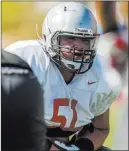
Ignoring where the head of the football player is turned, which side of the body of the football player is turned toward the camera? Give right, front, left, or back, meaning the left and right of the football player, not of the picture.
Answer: front

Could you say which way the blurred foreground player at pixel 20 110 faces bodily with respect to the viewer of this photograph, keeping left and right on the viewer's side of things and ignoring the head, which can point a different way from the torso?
facing away from the viewer

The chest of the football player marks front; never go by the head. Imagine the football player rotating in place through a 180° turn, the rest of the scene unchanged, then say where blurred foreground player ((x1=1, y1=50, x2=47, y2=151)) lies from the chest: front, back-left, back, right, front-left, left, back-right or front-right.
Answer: back

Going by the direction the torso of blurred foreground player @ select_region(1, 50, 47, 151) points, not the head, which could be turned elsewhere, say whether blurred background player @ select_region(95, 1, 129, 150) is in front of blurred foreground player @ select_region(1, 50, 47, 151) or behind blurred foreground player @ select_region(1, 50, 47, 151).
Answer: in front

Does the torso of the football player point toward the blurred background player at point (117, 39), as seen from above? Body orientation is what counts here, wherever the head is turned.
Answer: no
